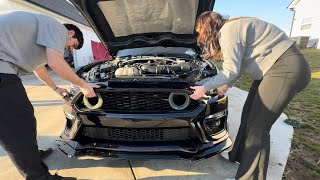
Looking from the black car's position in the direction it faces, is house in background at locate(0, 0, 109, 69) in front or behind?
behind

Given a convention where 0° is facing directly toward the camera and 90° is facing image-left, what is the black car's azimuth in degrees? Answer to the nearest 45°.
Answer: approximately 0°

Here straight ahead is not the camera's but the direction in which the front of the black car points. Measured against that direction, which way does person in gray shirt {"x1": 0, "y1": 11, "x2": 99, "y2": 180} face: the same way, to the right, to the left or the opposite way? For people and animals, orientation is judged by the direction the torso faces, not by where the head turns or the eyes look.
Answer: to the left

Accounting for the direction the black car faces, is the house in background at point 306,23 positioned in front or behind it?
behind

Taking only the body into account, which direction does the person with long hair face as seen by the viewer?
to the viewer's left

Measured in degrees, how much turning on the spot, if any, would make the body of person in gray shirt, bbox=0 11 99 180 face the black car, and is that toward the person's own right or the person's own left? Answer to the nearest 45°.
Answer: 0° — they already face it

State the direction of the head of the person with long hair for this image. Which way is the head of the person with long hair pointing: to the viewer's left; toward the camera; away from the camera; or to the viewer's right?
to the viewer's left

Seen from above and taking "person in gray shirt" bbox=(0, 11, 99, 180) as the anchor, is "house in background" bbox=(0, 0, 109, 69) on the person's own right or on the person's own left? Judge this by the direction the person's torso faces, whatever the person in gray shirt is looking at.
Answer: on the person's own left

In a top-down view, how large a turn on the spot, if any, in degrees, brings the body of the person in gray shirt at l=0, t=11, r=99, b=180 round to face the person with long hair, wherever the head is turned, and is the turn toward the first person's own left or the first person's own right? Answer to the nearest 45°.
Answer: approximately 45° to the first person's own right

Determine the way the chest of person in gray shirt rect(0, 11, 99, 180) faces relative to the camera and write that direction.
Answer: to the viewer's right

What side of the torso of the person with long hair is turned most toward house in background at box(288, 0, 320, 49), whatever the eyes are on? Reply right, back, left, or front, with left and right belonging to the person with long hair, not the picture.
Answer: right

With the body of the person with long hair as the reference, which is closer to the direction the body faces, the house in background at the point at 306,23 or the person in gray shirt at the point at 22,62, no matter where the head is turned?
the person in gray shirt

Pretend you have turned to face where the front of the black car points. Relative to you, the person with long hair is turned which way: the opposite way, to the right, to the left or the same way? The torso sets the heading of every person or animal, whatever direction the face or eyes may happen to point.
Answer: to the right
